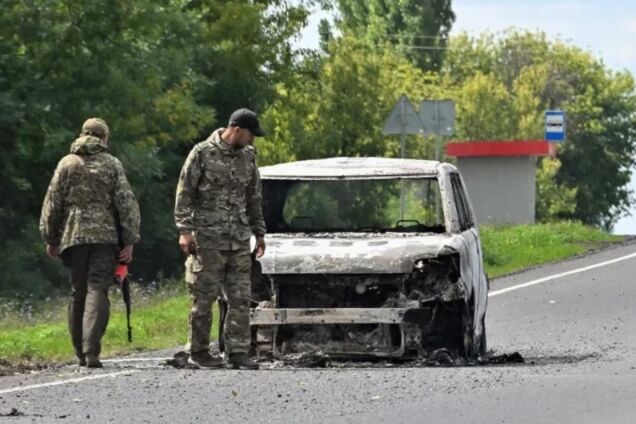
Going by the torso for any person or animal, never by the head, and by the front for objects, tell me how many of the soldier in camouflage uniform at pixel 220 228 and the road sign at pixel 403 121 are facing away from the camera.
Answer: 1

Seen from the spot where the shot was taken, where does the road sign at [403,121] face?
facing away from the viewer

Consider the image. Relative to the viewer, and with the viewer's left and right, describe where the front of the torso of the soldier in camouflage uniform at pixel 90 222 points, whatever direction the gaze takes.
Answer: facing away from the viewer

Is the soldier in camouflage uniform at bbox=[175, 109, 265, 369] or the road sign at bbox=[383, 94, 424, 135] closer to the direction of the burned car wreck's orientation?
the soldier in camouflage uniform

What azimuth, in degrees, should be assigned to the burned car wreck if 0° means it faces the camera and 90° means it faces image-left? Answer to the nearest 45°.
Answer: approximately 0°

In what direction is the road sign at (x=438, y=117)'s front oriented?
away from the camera

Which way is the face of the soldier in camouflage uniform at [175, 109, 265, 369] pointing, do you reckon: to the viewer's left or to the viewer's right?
to the viewer's right

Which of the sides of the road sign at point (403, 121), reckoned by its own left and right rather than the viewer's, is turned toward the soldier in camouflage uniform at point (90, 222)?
back

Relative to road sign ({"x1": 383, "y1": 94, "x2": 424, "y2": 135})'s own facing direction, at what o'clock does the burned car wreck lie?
The burned car wreck is roughly at 6 o'clock from the road sign.

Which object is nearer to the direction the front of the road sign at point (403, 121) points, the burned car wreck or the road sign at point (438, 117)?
the road sign
